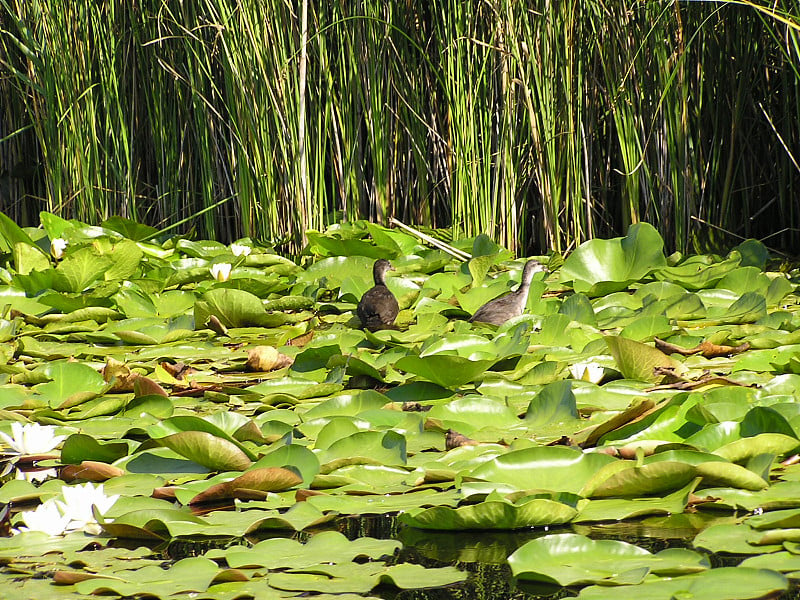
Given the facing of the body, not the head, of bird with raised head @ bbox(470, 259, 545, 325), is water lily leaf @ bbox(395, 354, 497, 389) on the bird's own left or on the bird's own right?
on the bird's own right

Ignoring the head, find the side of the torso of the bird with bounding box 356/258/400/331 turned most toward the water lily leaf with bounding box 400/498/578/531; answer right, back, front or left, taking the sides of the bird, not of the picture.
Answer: back

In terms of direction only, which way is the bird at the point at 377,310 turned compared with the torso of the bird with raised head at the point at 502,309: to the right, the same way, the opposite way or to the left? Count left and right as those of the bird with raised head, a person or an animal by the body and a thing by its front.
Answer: to the left

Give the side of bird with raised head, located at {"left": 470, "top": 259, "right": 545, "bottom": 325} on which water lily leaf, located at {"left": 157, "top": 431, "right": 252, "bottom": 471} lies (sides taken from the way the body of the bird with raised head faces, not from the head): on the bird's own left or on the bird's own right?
on the bird's own right

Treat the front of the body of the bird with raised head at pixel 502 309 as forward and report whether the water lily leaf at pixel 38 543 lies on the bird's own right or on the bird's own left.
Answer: on the bird's own right

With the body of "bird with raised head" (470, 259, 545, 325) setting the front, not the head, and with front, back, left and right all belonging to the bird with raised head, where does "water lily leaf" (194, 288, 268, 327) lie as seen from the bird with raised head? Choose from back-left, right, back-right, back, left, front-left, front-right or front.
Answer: back

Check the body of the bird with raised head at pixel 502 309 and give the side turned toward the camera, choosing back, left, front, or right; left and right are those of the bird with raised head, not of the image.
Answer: right

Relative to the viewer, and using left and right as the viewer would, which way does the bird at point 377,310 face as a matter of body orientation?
facing away from the viewer

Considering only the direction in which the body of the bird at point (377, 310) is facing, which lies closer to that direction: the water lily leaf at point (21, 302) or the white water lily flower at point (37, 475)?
the water lily leaf

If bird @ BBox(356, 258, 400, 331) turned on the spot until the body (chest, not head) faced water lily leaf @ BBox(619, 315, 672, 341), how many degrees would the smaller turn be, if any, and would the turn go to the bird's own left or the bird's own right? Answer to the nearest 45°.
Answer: approximately 135° to the bird's own right

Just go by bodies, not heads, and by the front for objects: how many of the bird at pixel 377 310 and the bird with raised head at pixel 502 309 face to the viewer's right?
1

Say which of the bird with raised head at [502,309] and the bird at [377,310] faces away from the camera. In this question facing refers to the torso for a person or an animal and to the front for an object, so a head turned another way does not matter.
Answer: the bird
